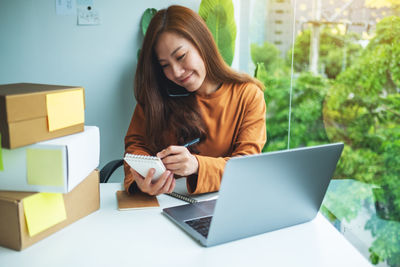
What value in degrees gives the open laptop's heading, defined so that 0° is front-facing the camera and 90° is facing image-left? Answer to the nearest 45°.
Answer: approximately 135°

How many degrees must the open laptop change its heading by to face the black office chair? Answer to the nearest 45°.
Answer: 0° — it already faces it

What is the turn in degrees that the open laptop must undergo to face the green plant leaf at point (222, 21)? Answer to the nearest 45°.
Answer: approximately 45° to its right

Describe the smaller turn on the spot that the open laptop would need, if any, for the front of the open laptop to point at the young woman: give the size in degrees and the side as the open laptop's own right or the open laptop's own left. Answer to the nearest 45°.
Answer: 0° — it already faces them
